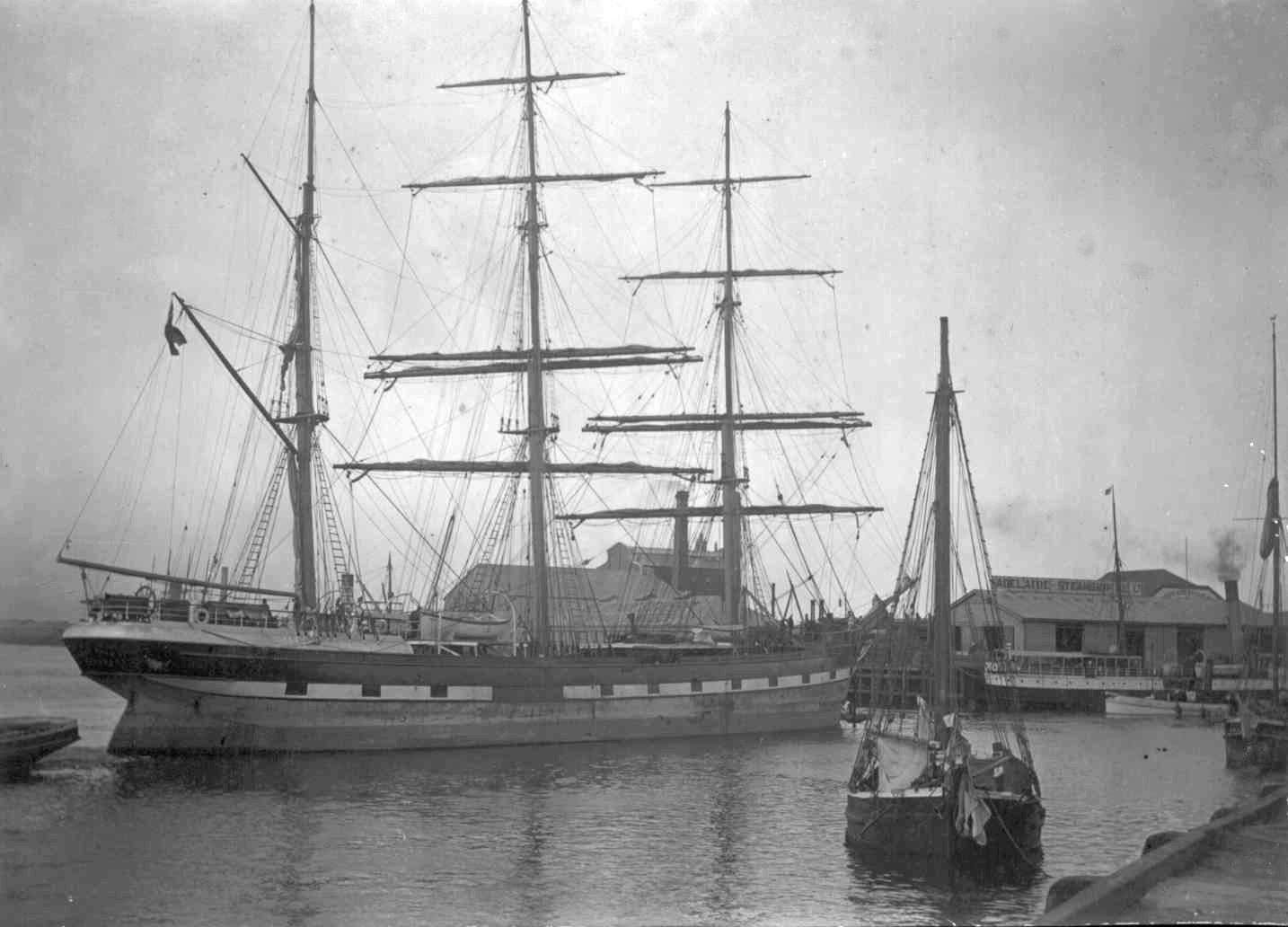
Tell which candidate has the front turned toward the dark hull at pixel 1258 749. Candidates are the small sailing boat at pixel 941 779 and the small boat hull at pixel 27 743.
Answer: the small boat hull

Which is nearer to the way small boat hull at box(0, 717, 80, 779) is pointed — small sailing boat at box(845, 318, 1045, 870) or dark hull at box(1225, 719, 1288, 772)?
the dark hull

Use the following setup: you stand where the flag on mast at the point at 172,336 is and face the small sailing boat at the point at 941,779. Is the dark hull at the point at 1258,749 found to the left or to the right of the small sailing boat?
left

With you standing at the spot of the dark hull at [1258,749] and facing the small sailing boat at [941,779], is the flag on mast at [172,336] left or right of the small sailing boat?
right

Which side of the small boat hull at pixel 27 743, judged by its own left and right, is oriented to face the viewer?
right

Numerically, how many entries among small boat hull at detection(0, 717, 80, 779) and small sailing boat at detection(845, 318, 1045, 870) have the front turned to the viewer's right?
1

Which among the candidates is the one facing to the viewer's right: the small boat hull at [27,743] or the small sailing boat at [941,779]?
the small boat hull

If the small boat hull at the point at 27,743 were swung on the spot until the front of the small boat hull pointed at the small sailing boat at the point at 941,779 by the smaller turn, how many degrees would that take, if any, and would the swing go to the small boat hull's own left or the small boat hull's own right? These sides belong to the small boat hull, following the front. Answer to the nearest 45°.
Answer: approximately 45° to the small boat hull's own right
